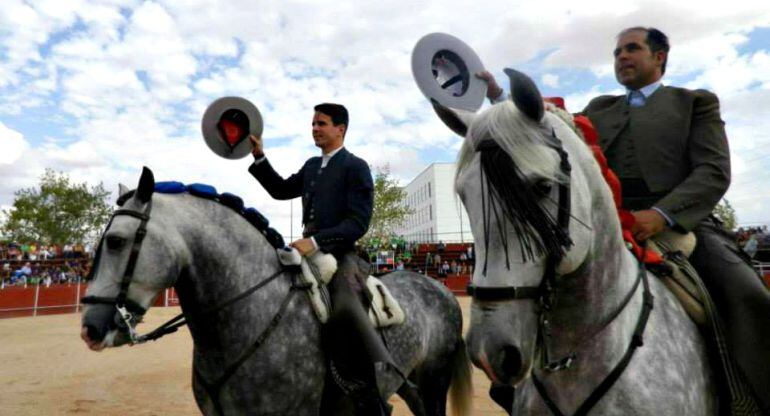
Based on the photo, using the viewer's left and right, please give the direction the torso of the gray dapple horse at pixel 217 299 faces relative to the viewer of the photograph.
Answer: facing the viewer and to the left of the viewer

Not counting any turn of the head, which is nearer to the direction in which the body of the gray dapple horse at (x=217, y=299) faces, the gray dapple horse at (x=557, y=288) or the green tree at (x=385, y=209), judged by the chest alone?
the gray dapple horse

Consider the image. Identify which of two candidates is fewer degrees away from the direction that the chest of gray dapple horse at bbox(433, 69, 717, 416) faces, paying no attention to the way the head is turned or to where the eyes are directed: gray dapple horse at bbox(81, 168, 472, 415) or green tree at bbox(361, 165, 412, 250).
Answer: the gray dapple horse

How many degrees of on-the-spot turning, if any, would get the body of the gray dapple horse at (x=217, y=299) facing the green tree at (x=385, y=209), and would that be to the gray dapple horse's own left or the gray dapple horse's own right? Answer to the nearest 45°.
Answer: approximately 135° to the gray dapple horse's own right

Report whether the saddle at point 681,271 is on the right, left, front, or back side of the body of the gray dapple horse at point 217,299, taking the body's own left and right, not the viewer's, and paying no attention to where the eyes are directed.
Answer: left

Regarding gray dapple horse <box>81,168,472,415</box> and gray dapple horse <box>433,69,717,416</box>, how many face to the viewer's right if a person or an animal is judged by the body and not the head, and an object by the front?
0

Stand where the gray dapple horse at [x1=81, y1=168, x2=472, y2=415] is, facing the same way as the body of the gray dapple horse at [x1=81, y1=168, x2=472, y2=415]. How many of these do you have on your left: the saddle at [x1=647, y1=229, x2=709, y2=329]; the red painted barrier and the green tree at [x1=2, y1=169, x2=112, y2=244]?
1
